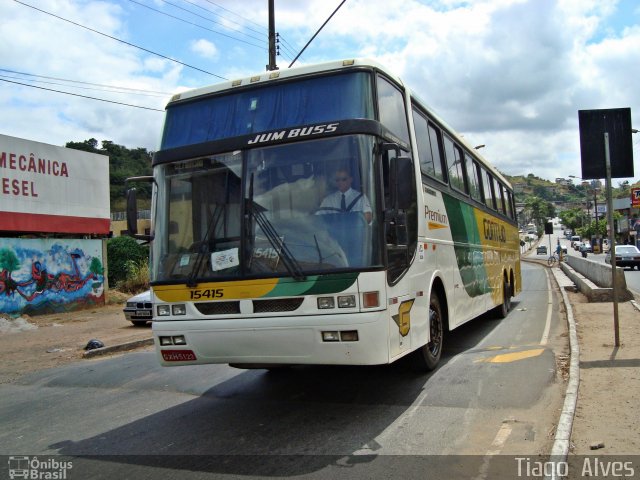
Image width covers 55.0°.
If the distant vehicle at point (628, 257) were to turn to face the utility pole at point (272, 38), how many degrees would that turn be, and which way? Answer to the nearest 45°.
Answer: approximately 180°

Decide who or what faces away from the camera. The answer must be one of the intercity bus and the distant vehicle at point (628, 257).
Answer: the distant vehicle

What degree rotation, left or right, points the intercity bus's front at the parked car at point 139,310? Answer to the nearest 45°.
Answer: approximately 90° to its right

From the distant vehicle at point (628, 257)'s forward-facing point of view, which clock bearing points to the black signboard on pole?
The black signboard on pole is roughly at 6 o'clock from the distant vehicle.

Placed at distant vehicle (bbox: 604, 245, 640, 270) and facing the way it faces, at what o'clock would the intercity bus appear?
The intercity bus is roughly at 6 o'clock from the distant vehicle.

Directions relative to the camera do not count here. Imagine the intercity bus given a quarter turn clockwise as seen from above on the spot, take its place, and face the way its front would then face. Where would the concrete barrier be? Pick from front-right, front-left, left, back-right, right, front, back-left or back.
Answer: right

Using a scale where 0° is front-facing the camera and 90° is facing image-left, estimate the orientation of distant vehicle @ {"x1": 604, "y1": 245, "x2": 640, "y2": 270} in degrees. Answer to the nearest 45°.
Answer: approximately 180°

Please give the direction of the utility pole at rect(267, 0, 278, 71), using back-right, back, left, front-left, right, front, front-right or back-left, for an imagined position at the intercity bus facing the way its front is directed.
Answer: back-right

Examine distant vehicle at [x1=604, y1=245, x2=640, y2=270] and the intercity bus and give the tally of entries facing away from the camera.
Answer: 1
